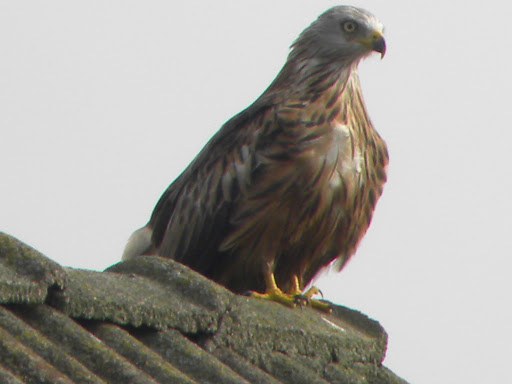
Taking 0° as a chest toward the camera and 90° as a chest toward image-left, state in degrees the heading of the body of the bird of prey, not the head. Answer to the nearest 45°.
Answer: approximately 315°
